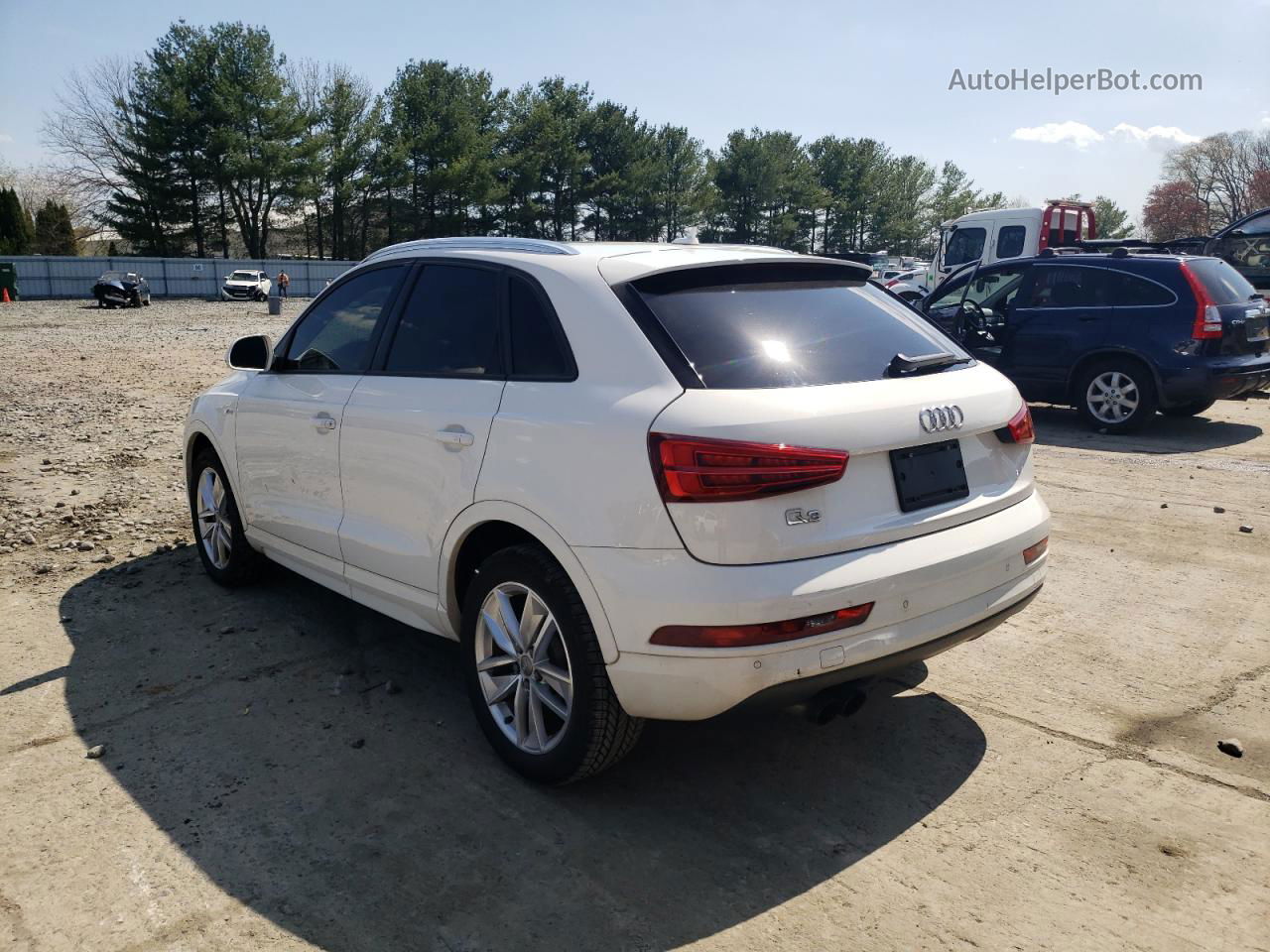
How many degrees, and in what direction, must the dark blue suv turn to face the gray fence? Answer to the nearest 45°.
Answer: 0° — it already faces it

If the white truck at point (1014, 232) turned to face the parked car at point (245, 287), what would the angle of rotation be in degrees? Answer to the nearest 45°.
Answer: approximately 45° to its right

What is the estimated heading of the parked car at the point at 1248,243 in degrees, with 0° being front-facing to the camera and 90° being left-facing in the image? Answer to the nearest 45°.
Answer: approximately 90°

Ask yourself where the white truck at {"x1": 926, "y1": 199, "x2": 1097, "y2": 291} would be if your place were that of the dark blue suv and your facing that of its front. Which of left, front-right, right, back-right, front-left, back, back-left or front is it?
front-right

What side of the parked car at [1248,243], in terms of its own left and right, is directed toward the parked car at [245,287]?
front

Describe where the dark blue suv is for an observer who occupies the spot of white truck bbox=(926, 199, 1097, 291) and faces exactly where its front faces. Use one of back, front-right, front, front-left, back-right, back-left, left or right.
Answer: left

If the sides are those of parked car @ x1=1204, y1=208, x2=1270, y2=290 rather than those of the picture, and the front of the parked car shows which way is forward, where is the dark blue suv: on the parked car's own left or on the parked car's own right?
on the parked car's own left

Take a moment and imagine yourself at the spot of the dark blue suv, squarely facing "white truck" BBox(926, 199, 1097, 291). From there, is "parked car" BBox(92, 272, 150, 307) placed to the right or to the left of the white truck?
left

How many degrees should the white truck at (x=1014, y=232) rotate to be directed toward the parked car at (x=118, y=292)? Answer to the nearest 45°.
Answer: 0° — it already faces it

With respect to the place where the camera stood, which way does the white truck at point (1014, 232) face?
facing to the left of the viewer

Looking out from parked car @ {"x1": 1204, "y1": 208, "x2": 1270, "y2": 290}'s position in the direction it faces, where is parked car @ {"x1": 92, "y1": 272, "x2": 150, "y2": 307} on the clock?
parked car @ {"x1": 92, "y1": 272, "x2": 150, "y2": 307} is roughly at 12 o'clock from parked car @ {"x1": 1204, "y1": 208, "x2": 1270, "y2": 290}.

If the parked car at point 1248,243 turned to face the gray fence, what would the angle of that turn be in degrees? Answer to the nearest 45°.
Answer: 0° — it already faces it

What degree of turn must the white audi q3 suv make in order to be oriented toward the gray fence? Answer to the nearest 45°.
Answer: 0° — it already faces it
